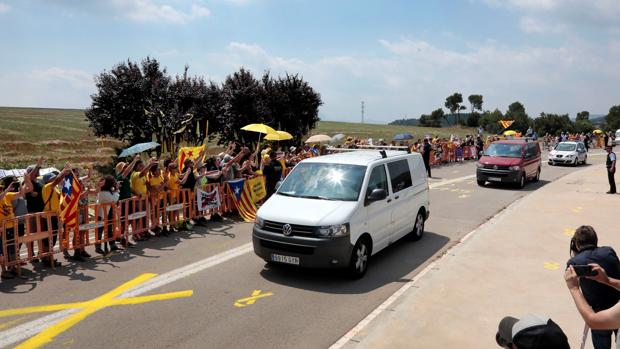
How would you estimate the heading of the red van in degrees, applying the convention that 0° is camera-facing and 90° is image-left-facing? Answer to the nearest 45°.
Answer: approximately 45°

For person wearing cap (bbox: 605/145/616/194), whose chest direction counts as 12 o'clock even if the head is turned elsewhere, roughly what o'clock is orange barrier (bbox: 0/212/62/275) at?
The orange barrier is roughly at 10 o'clock from the person wearing cap.

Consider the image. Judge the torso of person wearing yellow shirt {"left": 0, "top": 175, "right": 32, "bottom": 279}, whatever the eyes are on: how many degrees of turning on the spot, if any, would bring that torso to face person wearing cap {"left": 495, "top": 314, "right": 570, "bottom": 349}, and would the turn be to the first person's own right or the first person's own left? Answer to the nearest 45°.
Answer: approximately 45° to the first person's own right

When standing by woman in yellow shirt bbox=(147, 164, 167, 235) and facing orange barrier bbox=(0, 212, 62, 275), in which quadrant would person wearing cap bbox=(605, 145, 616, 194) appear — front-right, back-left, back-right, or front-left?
back-left

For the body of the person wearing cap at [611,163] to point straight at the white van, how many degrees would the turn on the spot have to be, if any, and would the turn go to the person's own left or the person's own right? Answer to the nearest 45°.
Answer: approximately 90° to the person's own left

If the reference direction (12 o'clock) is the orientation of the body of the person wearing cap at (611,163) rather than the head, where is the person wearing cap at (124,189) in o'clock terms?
the person wearing cap at (124,189) is roughly at 10 o'clock from the person wearing cap at (611,163).

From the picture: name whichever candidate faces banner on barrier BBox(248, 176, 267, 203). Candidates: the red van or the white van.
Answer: the red van

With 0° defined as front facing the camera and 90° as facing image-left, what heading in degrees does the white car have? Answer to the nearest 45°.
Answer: approximately 45°

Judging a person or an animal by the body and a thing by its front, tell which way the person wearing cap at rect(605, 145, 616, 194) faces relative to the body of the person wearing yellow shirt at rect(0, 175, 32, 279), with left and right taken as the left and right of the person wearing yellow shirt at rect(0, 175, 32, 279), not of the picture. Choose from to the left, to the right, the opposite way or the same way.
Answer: the opposite way

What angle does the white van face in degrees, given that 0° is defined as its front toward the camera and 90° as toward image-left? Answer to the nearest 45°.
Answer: approximately 45°

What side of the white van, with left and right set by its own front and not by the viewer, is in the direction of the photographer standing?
left

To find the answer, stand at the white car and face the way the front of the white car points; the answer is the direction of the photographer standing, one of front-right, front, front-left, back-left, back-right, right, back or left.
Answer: front-left

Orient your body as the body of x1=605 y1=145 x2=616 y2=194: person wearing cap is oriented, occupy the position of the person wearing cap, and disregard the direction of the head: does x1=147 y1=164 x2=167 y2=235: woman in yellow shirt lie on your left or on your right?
on your left

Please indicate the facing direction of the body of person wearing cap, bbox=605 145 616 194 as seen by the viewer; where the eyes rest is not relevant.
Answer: to the viewer's left
